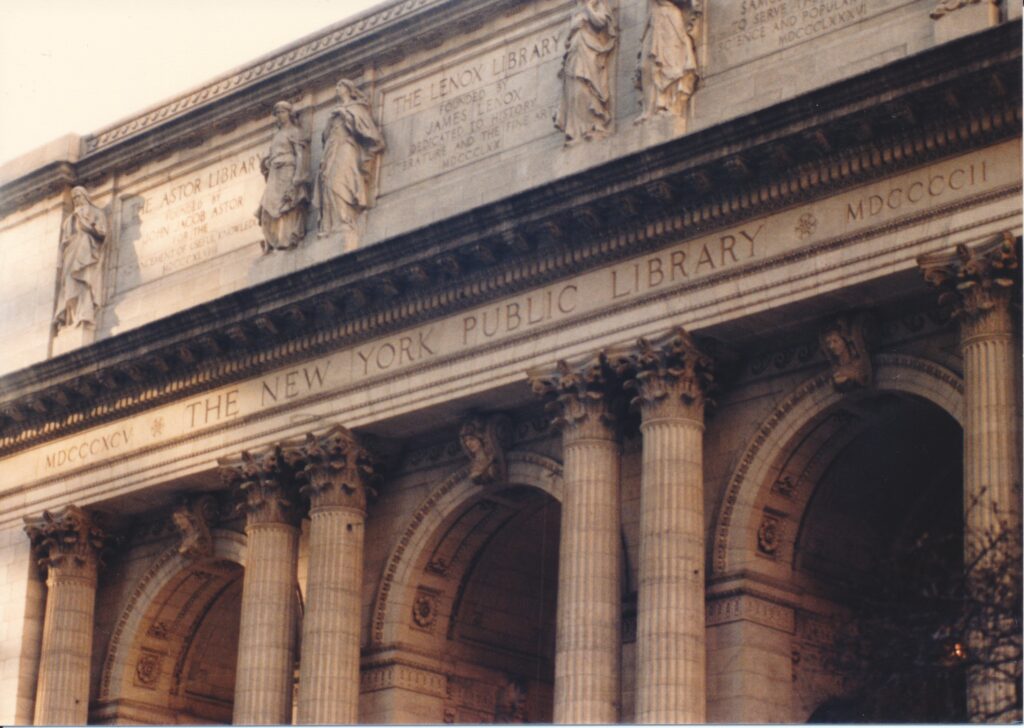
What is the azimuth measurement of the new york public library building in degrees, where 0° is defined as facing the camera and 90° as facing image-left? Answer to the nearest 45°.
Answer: approximately 45°
